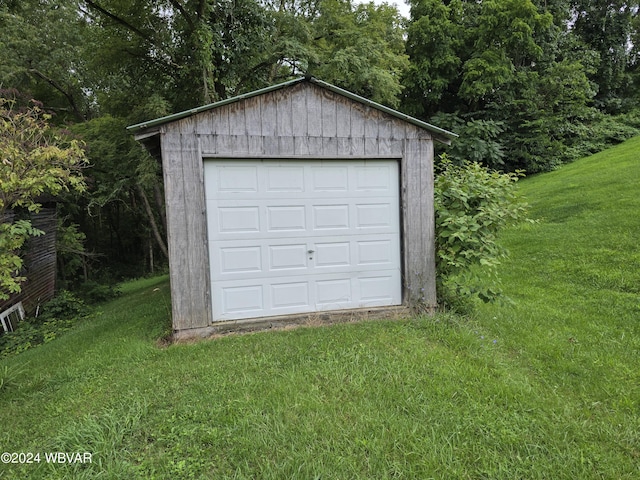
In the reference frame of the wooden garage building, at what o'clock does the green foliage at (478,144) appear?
The green foliage is roughly at 7 o'clock from the wooden garage building.

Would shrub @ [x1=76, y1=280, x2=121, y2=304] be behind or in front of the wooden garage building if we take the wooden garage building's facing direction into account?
behind

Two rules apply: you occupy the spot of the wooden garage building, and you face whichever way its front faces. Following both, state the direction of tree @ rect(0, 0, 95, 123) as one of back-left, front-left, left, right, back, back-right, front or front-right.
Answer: back-right

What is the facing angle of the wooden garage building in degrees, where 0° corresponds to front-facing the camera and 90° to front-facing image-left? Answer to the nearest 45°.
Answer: approximately 0°

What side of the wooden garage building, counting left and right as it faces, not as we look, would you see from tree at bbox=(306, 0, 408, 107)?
back

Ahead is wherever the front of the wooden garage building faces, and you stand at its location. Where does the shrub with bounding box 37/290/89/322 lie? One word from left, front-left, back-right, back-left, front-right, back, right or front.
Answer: back-right

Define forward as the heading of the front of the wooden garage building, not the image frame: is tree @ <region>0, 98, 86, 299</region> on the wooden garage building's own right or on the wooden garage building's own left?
on the wooden garage building's own right

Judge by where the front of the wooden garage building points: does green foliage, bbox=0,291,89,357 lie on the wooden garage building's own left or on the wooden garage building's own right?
on the wooden garage building's own right

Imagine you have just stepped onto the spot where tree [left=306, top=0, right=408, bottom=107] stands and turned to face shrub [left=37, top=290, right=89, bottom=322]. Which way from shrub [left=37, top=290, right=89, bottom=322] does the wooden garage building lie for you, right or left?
left
